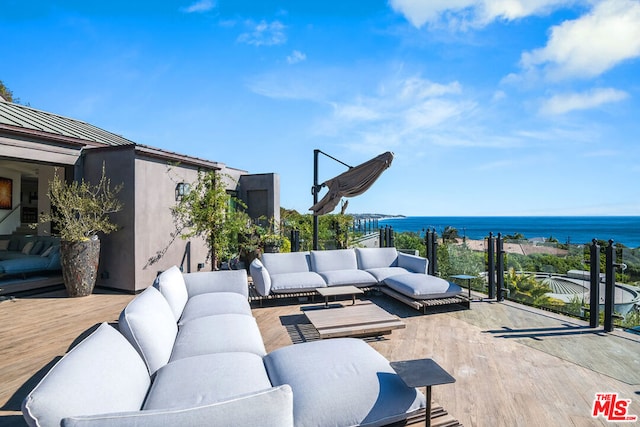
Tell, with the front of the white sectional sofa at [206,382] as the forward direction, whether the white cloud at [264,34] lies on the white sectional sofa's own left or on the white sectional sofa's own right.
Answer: on the white sectional sofa's own left

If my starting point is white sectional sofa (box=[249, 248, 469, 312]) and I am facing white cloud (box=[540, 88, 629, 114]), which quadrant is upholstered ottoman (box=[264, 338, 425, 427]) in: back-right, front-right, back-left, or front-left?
back-right

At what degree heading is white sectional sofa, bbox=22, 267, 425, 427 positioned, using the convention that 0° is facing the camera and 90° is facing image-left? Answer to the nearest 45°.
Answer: approximately 270°

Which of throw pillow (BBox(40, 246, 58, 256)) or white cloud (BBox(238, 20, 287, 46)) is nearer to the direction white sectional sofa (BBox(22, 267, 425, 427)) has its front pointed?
the white cloud

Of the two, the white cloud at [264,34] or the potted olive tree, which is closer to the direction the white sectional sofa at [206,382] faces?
the white cloud

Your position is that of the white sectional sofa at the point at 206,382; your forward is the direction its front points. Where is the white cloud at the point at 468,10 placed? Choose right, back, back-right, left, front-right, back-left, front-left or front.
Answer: front-left

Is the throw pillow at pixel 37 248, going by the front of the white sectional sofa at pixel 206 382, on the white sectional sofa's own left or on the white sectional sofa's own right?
on the white sectional sofa's own left

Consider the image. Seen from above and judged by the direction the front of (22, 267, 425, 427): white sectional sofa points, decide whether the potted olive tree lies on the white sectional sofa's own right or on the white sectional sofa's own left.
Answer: on the white sectional sofa's own left

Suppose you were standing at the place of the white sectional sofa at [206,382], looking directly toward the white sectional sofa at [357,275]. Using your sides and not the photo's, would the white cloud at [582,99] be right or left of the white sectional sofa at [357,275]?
right
